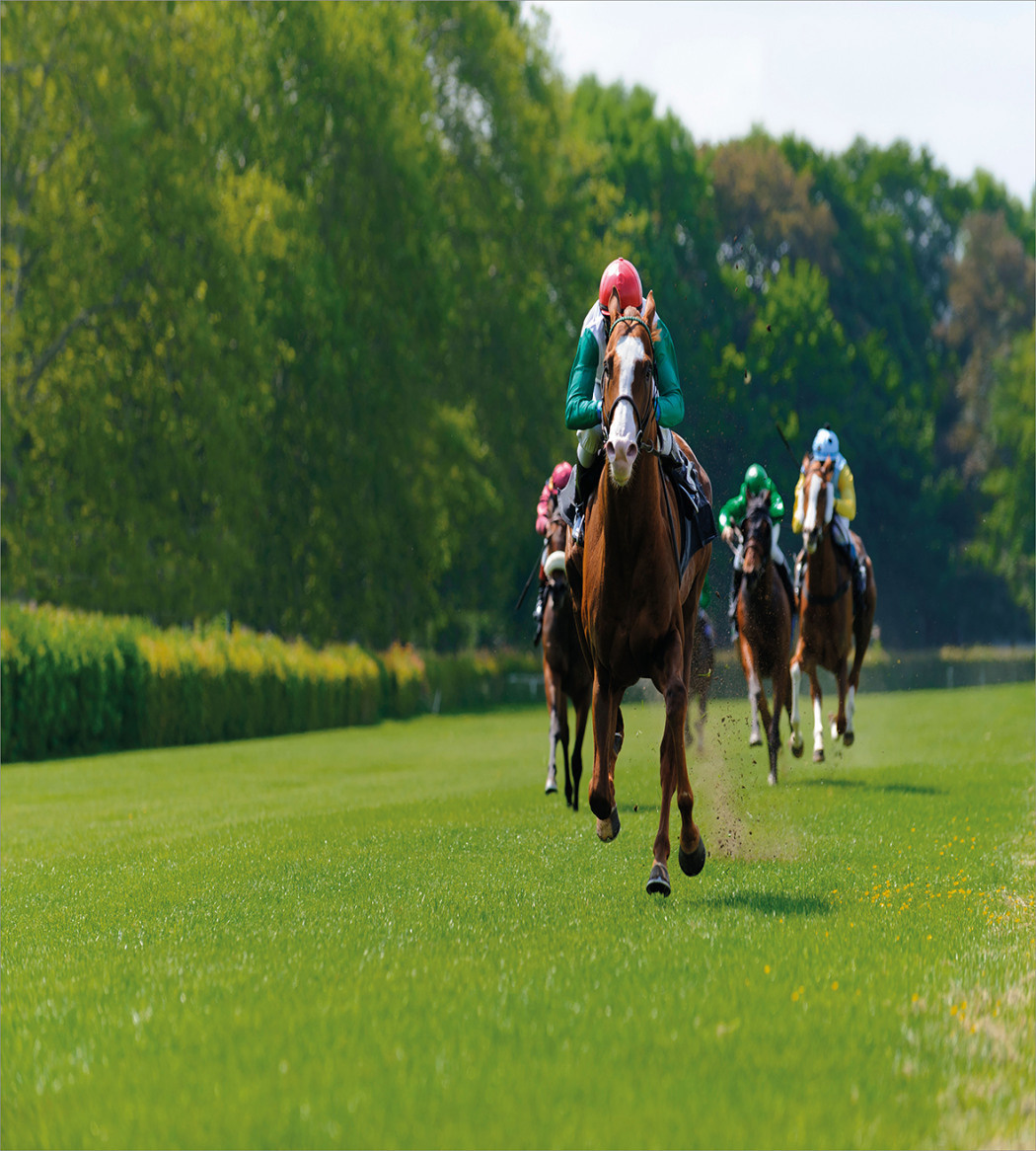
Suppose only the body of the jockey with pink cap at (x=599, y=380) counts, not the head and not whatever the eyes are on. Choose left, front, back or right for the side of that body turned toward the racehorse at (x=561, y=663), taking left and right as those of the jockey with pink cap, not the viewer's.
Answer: back

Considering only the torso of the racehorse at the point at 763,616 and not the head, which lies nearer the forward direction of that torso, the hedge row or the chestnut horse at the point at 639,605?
the chestnut horse

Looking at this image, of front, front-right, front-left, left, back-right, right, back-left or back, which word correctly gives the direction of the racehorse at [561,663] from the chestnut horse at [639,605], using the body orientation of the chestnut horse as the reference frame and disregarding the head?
back

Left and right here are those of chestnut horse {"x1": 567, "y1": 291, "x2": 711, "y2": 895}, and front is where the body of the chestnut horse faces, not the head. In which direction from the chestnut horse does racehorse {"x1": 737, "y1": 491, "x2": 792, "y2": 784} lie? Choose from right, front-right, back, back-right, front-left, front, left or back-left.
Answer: back

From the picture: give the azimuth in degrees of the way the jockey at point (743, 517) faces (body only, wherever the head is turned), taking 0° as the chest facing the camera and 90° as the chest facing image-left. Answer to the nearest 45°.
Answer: approximately 0°

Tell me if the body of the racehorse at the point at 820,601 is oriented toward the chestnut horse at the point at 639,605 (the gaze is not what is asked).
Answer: yes
